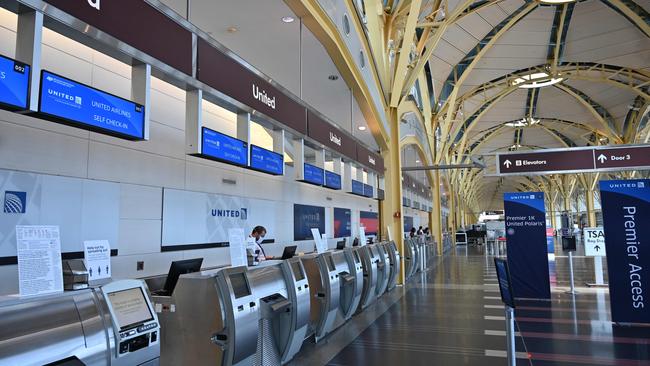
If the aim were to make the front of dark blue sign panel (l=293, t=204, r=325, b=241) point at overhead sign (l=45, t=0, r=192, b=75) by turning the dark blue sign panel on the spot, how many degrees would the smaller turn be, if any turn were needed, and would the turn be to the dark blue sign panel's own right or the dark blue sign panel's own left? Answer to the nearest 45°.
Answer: approximately 45° to the dark blue sign panel's own right

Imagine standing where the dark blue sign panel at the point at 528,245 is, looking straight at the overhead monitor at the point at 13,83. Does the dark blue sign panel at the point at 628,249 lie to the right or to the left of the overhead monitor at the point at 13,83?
left

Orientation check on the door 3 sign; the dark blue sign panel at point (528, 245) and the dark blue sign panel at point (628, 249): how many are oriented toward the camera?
3

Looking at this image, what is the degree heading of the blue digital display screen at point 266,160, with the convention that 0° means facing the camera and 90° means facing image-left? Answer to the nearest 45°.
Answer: approximately 315°

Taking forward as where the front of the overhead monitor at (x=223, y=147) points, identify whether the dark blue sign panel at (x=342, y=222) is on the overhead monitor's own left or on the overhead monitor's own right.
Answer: on the overhead monitor's own left

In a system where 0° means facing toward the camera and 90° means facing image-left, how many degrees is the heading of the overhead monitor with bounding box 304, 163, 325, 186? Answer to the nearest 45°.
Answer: approximately 315°

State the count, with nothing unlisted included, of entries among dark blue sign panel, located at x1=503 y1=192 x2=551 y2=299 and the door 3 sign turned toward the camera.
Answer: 2

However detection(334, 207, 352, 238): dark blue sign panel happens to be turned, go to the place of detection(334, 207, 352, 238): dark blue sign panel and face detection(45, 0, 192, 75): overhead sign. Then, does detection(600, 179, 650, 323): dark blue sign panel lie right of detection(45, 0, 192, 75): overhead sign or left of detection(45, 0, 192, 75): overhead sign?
left

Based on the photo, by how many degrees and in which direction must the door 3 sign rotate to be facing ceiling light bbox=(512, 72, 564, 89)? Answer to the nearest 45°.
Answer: approximately 180°

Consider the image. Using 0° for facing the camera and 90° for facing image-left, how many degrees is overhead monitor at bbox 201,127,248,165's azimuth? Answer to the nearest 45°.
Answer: approximately 315°

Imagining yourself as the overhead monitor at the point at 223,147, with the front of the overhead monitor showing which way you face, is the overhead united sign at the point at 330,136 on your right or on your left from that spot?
on your left

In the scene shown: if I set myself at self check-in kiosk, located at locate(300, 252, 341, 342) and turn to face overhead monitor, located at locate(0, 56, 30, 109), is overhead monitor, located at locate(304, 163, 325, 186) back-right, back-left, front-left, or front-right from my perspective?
back-right

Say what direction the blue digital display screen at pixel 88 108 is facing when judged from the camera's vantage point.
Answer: facing the viewer and to the right of the viewer

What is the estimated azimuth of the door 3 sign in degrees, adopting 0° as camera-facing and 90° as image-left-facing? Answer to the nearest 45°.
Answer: approximately 0°
